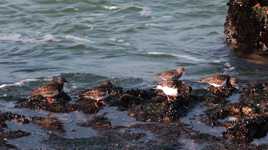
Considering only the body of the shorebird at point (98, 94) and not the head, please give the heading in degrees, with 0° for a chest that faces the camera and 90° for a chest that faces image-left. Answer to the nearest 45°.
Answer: approximately 270°
